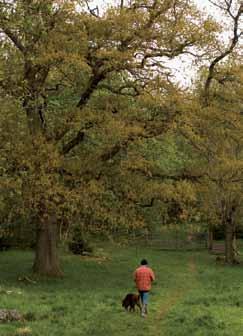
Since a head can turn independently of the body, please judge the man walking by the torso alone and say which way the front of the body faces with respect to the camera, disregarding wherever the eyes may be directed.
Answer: away from the camera
